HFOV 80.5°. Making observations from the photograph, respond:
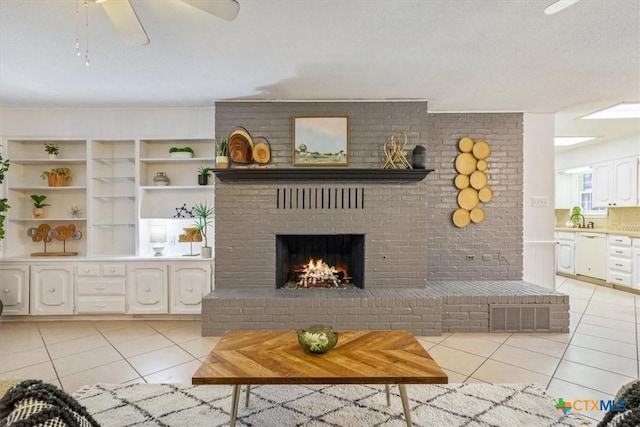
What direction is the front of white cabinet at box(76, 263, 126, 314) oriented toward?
toward the camera

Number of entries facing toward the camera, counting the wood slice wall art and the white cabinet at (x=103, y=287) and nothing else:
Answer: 2

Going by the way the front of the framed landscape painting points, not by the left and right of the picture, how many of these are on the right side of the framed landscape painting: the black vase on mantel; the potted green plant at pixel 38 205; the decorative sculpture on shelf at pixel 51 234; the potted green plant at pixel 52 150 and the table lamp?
4

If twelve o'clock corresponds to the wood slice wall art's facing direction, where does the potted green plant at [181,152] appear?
The potted green plant is roughly at 2 o'clock from the wood slice wall art.

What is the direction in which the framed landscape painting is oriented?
toward the camera

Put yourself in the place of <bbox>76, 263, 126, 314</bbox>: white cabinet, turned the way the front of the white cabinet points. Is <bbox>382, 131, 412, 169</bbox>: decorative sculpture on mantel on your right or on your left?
on your left

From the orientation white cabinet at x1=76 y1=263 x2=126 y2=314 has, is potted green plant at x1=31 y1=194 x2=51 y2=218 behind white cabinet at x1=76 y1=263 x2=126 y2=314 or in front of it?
behind

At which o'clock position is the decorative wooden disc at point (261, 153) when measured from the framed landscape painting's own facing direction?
The decorative wooden disc is roughly at 3 o'clock from the framed landscape painting.

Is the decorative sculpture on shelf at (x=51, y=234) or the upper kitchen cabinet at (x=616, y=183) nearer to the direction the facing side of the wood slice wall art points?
the decorative sculpture on shelf

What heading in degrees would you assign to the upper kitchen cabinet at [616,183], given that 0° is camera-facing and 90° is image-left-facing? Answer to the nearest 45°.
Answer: approximately 45°

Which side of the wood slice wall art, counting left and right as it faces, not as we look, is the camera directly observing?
front

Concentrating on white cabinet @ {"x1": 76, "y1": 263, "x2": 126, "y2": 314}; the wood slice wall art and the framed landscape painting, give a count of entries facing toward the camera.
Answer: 3

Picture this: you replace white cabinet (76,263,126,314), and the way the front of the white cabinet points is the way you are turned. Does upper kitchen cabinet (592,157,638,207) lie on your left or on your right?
on your left

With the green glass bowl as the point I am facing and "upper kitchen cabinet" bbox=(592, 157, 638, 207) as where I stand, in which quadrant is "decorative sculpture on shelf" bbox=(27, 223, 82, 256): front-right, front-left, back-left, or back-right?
front-right
